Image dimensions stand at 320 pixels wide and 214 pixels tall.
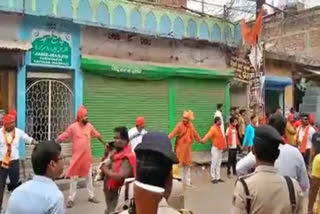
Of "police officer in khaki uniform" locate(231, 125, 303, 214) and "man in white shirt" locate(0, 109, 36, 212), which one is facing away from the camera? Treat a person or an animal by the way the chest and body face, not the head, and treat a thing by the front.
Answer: the police officer in khaki uniform

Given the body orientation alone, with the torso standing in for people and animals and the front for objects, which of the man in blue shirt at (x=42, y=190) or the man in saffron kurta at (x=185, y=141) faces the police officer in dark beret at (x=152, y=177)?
the man in saffron kurta

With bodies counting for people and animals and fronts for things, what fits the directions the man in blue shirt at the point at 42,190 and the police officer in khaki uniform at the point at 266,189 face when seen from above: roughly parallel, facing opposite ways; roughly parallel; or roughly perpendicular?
roughly parallel

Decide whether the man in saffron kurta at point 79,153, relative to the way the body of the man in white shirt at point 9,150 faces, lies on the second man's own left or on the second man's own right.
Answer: on the second man's own left

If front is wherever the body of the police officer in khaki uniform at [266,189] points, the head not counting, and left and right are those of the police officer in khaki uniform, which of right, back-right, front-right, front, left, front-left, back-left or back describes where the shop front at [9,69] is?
front-left

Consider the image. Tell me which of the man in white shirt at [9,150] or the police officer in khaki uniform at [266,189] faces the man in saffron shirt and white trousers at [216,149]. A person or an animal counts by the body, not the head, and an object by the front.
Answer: the police officer in khaki uniform

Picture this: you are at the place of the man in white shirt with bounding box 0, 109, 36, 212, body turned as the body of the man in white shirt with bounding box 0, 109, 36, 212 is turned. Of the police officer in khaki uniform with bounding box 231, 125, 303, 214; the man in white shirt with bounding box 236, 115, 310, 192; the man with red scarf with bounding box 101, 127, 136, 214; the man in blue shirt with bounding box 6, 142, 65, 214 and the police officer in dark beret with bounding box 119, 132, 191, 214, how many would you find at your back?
0

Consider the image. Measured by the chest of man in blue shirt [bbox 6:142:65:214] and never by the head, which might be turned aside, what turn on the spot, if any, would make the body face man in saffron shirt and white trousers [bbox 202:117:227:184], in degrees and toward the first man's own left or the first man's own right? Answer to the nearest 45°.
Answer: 0° — they already face them

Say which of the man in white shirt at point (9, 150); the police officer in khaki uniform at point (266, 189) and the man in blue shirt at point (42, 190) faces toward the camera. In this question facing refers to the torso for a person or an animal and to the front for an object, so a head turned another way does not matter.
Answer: the man in white shirt

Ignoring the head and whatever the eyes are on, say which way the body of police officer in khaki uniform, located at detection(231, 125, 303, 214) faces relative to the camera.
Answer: away from the camera

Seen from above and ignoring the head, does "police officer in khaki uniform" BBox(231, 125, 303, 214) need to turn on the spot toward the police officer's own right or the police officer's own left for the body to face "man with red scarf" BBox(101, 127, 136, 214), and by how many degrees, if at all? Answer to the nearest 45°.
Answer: approximately 45° to the police officer's own left

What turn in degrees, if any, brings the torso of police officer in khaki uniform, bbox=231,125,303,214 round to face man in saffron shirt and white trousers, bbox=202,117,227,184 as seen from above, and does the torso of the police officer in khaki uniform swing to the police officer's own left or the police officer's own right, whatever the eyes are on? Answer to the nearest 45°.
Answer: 0° — they already face them

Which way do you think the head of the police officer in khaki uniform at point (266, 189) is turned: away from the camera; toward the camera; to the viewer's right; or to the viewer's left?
away from the camera

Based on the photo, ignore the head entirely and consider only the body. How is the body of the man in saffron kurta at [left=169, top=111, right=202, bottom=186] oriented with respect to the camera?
toward the camera

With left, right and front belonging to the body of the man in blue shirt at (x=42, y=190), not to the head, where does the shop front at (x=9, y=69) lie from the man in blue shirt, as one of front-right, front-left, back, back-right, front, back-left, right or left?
front-left

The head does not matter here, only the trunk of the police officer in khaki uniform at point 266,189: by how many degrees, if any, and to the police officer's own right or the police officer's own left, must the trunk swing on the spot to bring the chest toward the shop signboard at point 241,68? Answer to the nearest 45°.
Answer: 0° — they already face it

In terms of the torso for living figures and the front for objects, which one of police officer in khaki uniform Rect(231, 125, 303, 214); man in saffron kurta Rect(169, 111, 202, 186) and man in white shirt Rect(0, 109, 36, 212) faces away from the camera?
the police officer in khaki uniform

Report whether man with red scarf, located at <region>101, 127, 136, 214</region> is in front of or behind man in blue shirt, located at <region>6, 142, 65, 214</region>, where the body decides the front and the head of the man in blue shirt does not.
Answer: in front
